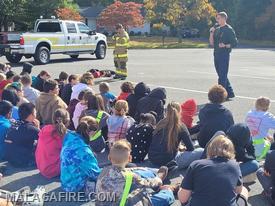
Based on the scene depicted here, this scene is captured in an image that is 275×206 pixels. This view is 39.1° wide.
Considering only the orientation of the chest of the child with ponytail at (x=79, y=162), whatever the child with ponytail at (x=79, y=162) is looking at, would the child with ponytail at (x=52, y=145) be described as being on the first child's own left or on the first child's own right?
on the first child's own left

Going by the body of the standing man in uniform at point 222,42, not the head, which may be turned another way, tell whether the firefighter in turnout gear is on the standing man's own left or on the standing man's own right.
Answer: on the standing man's own right

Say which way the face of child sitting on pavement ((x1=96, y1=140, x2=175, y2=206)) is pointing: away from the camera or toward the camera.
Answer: away from the camera

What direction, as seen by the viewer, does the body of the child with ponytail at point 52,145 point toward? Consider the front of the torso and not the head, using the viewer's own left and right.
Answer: facing away from the viewer and to the right of the viewer

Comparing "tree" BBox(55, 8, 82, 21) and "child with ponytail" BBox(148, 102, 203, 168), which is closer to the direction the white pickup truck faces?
the tree

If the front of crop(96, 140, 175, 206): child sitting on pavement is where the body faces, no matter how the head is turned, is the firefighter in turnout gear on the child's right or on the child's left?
on the child's left

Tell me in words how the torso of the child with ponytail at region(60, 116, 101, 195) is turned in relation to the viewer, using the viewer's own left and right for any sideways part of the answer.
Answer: facing away from the viewer and to the right of the viewer

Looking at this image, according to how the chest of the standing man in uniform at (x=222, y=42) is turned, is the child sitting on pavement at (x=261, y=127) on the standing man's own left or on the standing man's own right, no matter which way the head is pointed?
on the standing man's own left
